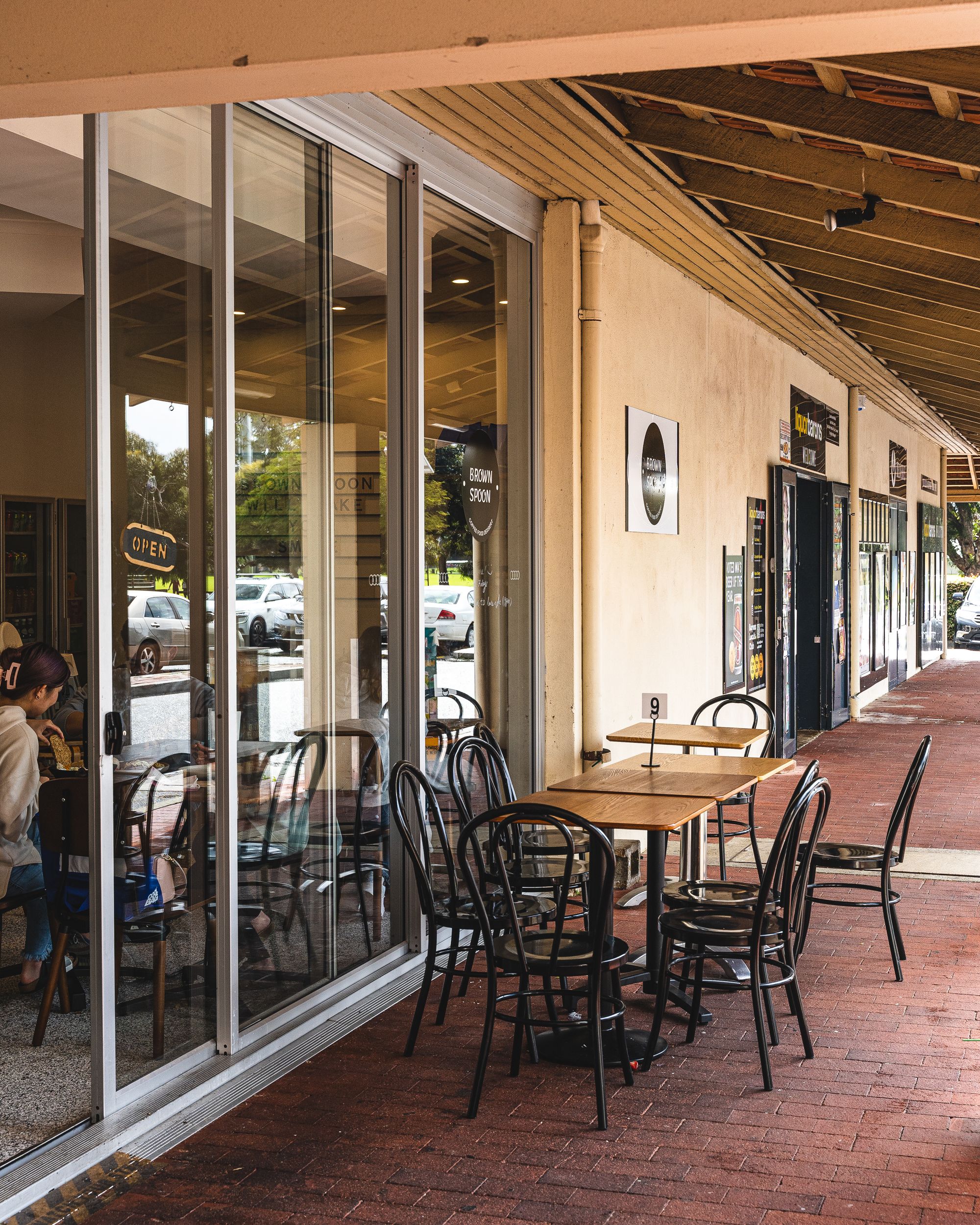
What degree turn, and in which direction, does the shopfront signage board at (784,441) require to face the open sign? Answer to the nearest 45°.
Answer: approximately 45° to its right

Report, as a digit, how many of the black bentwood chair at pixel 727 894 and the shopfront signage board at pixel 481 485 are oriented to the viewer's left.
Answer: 1

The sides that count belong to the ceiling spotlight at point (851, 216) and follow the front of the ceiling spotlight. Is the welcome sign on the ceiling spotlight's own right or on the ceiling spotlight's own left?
on the ceiling spotlight's own right

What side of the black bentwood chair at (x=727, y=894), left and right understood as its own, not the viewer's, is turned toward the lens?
left

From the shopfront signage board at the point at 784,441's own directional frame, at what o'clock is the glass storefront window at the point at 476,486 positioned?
The glass storefront window is roughly at 2 o'clock from the shopfront signage board.

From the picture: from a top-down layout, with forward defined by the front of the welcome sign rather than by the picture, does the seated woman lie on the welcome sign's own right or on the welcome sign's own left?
on the welcome sign's own right

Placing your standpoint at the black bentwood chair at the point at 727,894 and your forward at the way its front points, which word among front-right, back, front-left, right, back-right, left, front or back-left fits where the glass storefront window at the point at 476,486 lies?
front-right
